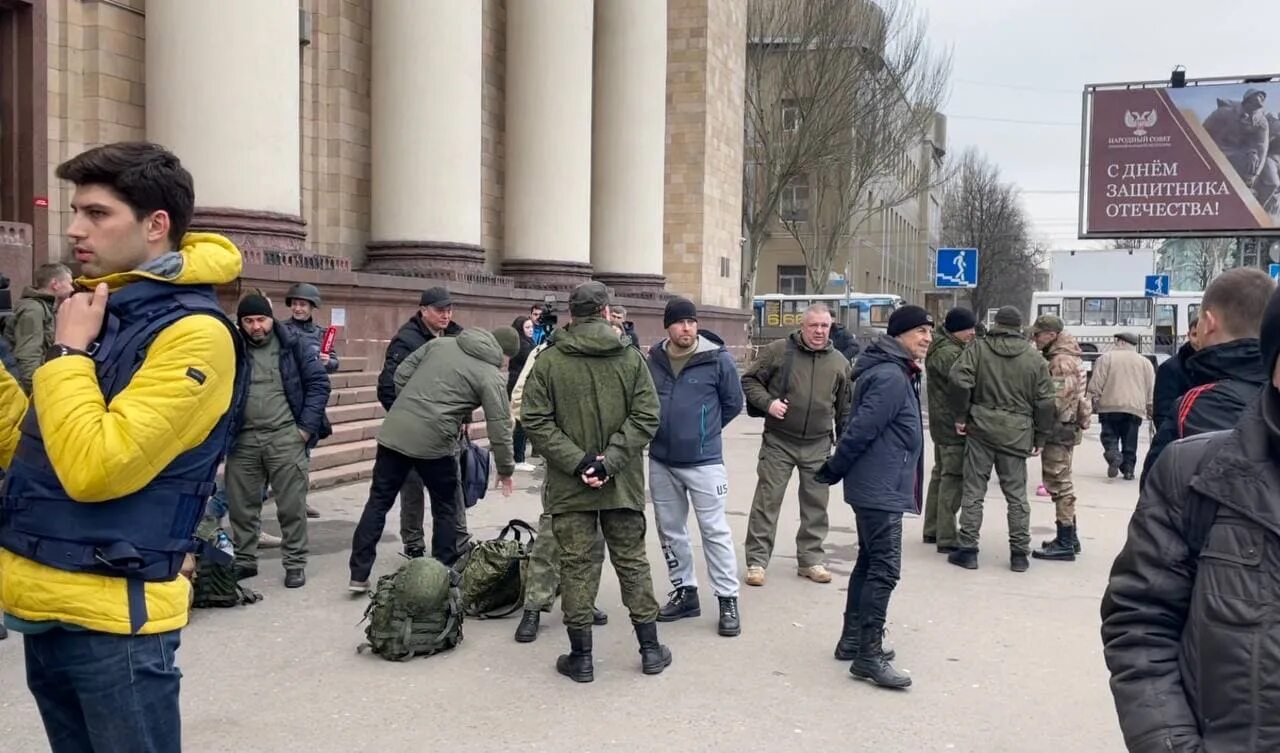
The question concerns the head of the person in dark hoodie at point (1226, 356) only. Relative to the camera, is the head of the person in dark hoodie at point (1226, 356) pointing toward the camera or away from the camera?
away from the camera

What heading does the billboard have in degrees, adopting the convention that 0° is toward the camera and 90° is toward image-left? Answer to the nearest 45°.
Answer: approximately 0°

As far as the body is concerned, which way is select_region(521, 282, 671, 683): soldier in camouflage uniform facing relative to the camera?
away from the camera

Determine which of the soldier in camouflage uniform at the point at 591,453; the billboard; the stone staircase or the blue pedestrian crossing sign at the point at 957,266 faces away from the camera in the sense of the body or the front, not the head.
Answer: the soldier in camouflage uniform

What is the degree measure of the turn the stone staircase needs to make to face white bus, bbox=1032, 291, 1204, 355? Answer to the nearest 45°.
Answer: approximately 90° to its left

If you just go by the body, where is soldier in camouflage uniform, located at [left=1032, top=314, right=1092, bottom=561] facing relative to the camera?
to the viewer's left

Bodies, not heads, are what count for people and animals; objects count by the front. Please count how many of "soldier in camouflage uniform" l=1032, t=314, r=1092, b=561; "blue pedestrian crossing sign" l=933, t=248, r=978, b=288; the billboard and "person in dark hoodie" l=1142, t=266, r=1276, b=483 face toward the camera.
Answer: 2

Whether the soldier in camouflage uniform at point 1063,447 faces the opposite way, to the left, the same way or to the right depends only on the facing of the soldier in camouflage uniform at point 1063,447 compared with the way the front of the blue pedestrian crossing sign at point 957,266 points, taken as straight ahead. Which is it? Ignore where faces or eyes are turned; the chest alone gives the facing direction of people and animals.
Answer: to the right
